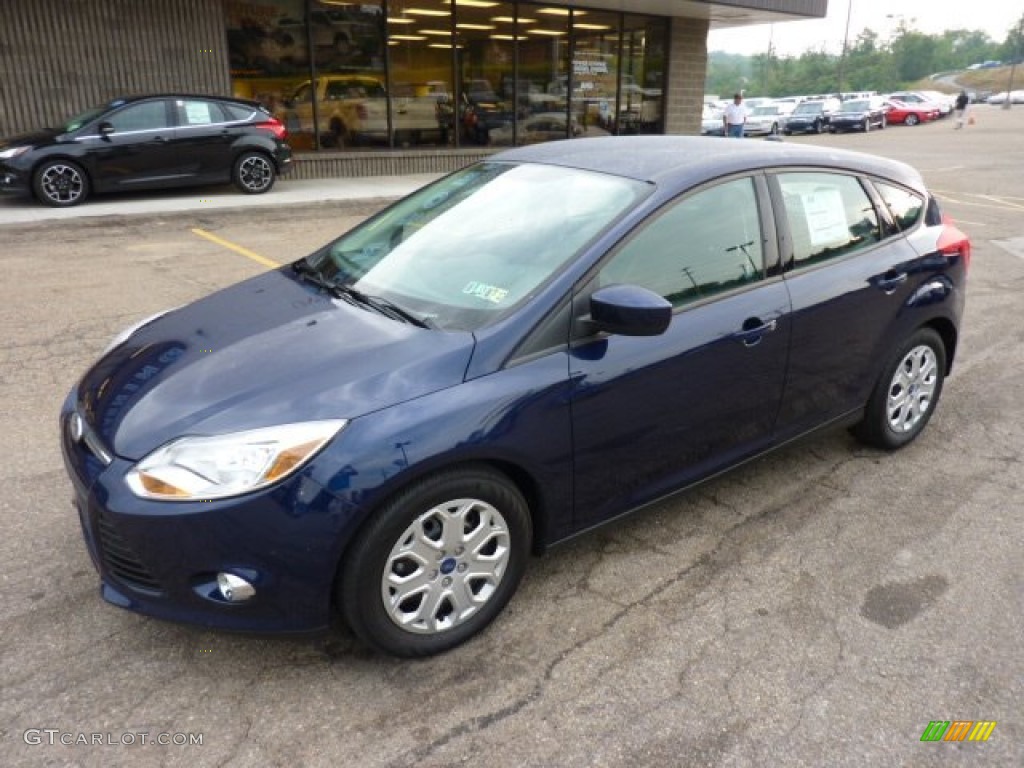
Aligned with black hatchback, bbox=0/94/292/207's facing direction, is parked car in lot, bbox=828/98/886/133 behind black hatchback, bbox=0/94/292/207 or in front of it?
behind

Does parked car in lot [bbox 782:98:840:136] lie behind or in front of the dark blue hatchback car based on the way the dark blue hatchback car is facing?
behind

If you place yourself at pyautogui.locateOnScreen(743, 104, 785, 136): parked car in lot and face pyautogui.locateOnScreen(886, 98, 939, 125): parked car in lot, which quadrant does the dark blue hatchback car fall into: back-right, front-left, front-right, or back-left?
back-right

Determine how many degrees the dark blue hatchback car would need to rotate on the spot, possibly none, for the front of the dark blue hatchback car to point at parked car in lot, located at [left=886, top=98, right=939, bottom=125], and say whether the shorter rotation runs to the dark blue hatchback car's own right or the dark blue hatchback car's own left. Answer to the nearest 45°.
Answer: approximately 180°

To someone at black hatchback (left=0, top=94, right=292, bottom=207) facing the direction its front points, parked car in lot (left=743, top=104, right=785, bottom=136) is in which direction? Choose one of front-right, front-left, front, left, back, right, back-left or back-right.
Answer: back-right

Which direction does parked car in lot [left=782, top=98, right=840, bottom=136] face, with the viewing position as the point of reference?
facing the viewer and to the left of the viewer

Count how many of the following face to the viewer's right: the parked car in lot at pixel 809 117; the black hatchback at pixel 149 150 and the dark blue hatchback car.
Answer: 0

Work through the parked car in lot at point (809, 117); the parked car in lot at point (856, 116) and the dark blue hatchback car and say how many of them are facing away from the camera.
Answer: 0

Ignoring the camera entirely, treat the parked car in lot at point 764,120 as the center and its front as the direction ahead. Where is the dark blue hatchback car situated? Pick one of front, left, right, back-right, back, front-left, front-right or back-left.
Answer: front-left

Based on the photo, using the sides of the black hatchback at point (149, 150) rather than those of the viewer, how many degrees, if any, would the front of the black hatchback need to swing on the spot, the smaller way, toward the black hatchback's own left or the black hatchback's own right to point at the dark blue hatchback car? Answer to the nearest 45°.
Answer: approximately 90° to the black hatchback's own left

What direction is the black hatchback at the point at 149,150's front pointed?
to the viewer's left
